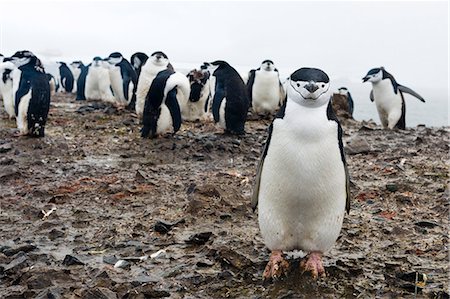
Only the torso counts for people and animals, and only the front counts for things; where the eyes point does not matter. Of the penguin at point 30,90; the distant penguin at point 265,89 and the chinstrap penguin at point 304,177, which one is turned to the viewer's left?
the penguin

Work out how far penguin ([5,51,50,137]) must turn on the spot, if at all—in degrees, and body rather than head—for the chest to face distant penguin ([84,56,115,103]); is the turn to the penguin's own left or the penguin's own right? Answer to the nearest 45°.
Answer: approximately 90° to the penguin's own right

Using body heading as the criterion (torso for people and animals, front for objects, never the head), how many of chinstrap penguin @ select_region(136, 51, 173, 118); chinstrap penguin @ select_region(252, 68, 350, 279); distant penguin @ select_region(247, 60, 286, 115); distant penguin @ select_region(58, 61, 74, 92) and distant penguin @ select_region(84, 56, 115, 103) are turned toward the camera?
4

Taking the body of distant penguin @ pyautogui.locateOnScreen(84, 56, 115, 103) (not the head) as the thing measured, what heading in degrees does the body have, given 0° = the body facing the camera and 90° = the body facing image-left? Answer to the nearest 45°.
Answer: approximately 0°

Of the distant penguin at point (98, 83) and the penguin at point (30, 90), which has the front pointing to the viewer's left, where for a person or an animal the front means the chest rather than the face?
the penguin

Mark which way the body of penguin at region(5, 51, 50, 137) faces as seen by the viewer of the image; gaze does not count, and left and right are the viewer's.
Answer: facing to the left of the viewer

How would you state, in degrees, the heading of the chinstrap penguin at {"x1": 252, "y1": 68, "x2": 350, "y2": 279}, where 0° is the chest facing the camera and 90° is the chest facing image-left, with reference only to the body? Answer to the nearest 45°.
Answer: approximately 0°

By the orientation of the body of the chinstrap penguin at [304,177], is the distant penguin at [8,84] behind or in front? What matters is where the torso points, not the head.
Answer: behind

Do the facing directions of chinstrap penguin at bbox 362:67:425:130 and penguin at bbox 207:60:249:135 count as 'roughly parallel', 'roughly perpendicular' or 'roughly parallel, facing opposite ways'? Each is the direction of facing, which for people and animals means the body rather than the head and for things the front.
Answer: roughly perpendicular

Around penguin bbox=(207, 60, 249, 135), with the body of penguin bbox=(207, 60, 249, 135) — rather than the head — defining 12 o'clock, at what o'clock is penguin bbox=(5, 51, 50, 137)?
penguin bbox=(5, 51, 50, 137) is roughly at 10 o'clock from penguin bbox=(207, 60, 249, 135).

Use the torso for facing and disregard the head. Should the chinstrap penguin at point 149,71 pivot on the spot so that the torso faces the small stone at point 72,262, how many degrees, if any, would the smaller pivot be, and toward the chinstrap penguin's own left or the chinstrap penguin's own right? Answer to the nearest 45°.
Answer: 0° — it already faces it
